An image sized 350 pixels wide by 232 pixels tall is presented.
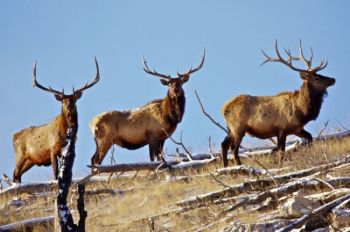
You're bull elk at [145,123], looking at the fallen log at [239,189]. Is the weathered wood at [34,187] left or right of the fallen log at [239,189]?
right

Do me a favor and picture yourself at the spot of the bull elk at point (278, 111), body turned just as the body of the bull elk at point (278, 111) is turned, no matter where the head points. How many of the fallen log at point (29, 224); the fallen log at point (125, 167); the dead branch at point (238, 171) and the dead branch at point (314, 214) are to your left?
0

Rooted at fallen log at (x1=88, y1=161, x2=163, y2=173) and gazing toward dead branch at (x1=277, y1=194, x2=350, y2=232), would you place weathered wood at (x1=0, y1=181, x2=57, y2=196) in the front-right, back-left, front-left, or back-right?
back-right

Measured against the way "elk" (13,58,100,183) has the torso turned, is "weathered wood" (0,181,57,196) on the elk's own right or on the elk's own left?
on the elk's own right

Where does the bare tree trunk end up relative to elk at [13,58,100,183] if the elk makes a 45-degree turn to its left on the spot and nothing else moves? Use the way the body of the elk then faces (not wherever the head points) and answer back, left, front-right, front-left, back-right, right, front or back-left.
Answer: right

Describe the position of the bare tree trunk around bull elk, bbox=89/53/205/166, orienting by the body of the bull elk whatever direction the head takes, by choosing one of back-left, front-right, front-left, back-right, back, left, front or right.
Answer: right

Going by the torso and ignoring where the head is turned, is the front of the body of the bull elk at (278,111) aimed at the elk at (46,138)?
no

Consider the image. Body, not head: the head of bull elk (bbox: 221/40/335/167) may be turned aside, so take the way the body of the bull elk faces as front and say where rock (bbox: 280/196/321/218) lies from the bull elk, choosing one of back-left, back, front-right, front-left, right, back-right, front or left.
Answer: right

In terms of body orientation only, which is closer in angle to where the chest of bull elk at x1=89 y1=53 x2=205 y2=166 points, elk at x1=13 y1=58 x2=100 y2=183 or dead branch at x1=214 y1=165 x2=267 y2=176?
the dead branch

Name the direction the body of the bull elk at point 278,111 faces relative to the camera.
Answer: to the viewer's right

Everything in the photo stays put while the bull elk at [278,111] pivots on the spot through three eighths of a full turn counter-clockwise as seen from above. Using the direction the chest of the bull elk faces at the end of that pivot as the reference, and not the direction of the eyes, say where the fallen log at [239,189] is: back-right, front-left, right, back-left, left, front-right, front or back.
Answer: back-left

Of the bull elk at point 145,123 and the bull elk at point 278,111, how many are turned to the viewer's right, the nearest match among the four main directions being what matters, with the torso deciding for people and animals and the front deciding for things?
2

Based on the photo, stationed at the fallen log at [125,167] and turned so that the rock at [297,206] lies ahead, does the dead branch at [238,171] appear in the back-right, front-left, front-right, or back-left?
front-left

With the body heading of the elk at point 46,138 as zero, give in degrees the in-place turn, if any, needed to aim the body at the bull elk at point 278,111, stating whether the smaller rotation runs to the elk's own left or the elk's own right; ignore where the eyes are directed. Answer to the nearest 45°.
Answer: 0° — it already faces it

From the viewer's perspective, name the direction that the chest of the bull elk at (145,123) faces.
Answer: to the viewer's right

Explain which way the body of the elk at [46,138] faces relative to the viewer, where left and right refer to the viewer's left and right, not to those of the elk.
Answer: facing the viewer and to the right of the viewer

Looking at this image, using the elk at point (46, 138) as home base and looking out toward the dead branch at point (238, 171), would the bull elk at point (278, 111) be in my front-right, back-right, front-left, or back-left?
front-left

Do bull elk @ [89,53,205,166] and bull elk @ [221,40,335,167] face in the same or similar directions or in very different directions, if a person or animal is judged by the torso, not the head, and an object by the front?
same or similar directions
